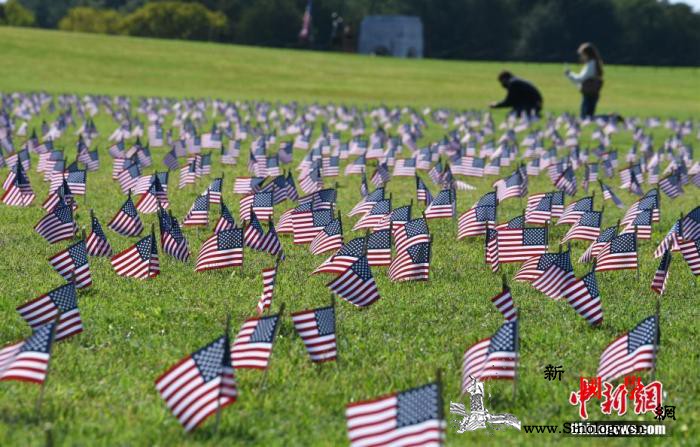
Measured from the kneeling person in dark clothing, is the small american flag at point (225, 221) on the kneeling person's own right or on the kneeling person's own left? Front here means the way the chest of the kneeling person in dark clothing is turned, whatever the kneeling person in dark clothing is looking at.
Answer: on the kneeling person's own left

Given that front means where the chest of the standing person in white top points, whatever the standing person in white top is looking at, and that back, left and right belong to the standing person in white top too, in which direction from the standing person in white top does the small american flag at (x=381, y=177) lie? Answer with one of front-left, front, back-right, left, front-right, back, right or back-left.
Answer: left

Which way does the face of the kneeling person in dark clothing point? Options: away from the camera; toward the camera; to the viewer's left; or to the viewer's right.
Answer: to the viewer's left

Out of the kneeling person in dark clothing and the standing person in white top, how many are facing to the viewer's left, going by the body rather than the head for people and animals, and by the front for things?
2

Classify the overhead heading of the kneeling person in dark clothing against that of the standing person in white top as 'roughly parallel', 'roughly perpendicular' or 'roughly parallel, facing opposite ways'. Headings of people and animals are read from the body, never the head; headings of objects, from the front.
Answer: roughly parallel

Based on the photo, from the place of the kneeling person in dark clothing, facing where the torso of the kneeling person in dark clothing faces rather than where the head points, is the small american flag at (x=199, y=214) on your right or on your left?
on your left

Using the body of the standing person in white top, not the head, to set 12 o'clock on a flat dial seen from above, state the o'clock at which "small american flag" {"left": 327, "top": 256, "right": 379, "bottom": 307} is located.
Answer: The small american flag is roughly at 9 o'clock from the standing person in white top.

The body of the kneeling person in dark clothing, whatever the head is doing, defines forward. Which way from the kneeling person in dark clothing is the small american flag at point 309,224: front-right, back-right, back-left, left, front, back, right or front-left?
left

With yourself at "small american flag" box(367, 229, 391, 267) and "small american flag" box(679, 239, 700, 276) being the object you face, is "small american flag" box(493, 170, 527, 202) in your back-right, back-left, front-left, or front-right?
front-left

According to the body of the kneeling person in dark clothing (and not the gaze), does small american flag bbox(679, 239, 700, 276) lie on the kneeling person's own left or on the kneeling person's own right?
on the kneeling person's own left

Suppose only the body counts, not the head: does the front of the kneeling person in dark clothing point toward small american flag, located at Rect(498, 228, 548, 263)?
no

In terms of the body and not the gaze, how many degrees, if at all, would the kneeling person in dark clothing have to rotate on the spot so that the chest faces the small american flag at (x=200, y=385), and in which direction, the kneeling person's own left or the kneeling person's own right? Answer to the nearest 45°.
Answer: approximately 90° to the kneeling person's own left

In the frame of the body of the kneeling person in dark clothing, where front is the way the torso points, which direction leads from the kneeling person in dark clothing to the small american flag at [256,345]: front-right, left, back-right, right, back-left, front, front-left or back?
left

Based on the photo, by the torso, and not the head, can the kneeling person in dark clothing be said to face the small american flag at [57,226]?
no

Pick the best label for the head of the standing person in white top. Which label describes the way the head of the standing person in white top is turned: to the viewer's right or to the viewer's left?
to the viewer's left

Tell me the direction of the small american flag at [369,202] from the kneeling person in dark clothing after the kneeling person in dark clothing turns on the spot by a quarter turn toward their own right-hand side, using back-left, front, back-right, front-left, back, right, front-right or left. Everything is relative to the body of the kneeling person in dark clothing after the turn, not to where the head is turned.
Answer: back

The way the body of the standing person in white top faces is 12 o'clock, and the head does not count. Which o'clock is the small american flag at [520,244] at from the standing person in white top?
The small american flag is roughly at 9 o'clock from the standing person in white top.

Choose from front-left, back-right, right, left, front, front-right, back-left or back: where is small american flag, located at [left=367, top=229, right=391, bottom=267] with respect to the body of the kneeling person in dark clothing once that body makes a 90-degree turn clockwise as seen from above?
back

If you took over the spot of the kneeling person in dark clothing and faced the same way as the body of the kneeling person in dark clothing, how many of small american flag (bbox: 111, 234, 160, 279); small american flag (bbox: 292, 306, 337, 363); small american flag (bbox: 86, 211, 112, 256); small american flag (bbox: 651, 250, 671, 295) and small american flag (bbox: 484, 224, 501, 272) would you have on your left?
5

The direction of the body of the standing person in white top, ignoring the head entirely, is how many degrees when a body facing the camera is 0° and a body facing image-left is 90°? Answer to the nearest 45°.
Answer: approximately 90°

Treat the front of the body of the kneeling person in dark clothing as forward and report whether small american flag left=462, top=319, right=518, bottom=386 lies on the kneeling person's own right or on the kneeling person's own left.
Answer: on the kneeling person's own left
